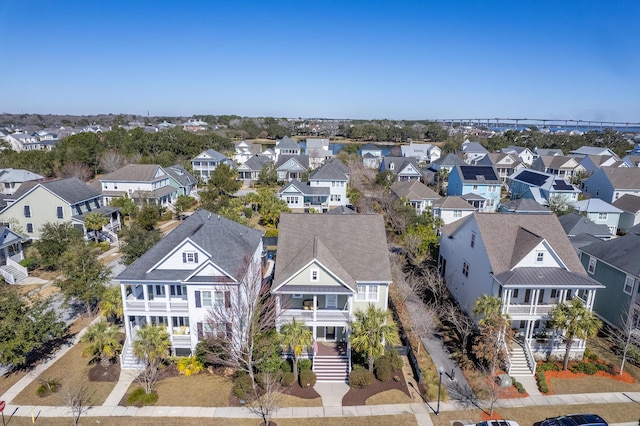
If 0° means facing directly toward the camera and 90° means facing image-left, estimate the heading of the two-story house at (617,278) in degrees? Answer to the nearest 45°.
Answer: approximately 315°

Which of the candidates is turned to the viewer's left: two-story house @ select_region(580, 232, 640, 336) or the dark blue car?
the dark blue car

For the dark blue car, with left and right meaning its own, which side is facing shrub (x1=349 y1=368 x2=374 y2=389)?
front

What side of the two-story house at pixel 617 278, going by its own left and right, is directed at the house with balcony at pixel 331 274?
right

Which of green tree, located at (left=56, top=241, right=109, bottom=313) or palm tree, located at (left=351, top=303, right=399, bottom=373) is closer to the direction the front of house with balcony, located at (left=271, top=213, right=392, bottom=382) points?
the palm tree

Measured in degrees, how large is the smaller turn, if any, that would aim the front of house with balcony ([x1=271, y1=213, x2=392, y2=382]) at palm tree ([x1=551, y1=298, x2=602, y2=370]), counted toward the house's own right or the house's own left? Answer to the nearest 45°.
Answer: approximately 90° to the house's own left

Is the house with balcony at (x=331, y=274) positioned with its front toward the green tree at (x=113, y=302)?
no

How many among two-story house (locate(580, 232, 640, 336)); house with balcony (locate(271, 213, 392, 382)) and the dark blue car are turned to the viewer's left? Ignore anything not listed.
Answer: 1

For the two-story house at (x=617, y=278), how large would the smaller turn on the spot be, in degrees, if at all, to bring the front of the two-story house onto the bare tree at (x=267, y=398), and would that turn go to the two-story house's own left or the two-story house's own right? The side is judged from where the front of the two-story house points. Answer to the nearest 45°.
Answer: approximately 90° to the two-story house's own right

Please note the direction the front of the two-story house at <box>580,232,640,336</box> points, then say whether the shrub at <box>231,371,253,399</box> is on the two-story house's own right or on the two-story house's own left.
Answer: on the two-story house's own right

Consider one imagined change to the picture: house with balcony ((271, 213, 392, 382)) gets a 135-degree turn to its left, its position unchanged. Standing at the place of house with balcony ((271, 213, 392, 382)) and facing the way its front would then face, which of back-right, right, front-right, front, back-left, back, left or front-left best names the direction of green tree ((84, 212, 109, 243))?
left

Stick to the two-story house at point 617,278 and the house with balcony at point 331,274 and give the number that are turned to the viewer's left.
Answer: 0

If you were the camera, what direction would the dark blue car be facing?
facing to the left of the viewer

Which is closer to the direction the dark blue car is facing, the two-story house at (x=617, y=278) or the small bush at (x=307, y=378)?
the small bush

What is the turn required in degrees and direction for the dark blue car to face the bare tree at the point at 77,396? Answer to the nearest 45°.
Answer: approximately 45° to its left

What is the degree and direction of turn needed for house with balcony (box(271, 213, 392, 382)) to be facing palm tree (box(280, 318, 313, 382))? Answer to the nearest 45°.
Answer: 0° — it already faces it

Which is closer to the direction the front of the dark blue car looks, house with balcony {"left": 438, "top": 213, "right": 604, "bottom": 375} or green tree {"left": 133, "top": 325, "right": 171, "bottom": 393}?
the green tree

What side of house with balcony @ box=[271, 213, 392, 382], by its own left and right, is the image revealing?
front

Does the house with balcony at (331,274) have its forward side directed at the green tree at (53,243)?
no

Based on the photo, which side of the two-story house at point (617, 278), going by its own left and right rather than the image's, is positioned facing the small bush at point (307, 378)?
right

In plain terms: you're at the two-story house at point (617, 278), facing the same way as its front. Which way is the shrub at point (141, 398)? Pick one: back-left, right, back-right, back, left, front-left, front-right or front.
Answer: right
